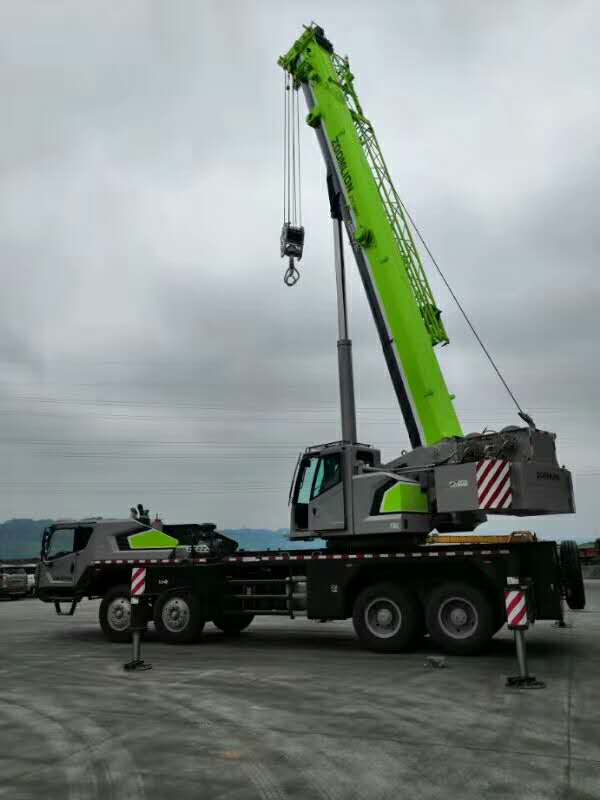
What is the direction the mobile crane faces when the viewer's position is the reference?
facing to the left of the viewer
